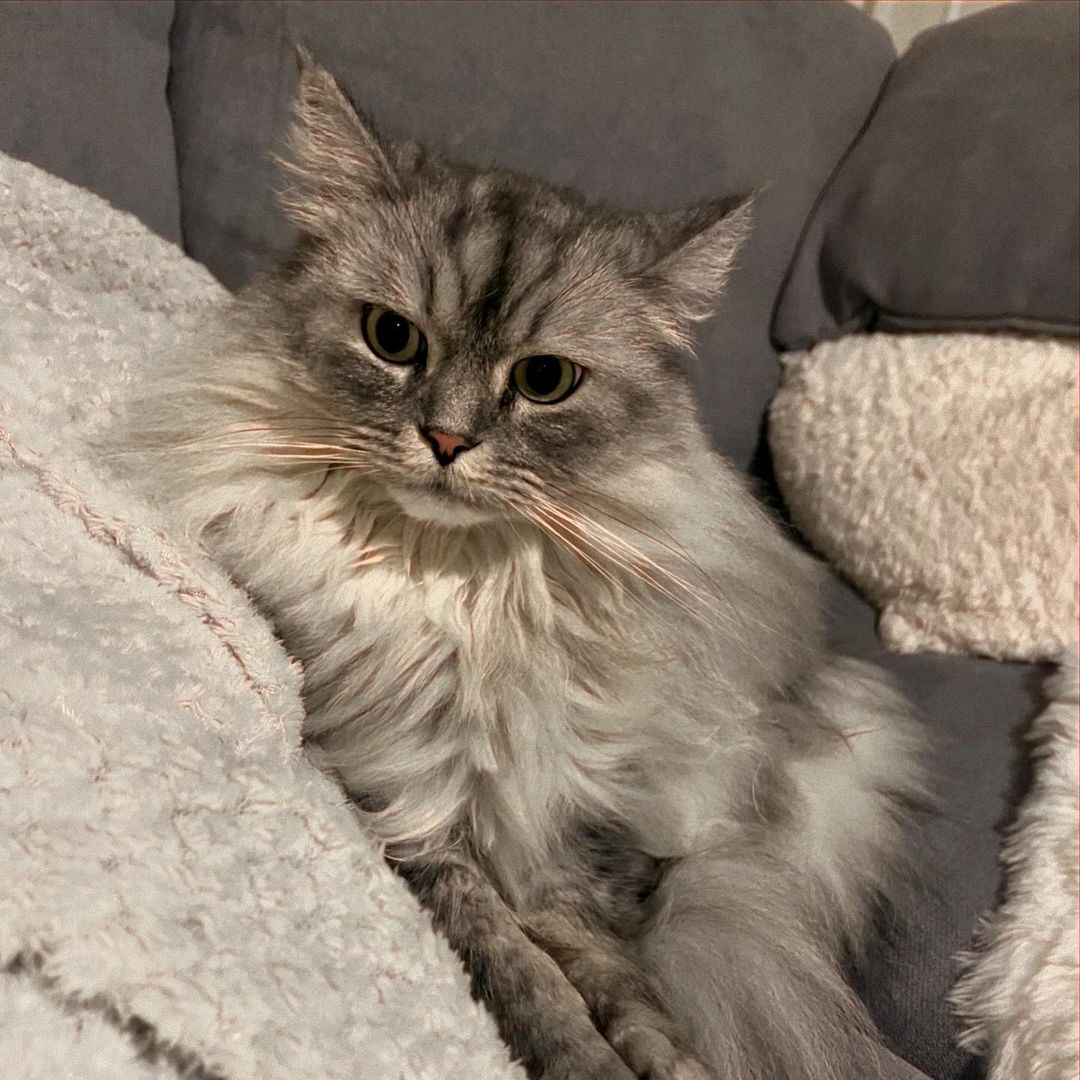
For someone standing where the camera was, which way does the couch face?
facing the viewer
